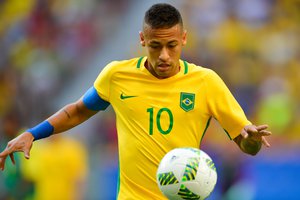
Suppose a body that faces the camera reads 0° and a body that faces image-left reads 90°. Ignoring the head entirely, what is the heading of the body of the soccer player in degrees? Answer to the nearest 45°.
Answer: approximately 0°

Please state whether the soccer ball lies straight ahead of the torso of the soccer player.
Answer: yes
